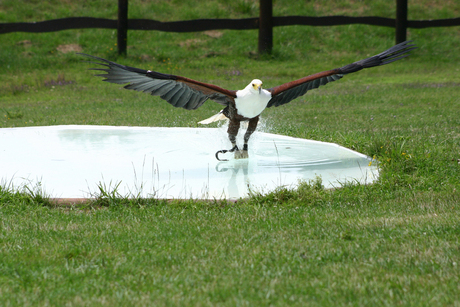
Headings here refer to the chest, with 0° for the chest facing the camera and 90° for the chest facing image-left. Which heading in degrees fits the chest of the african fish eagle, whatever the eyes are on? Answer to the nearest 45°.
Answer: approximately 315°
